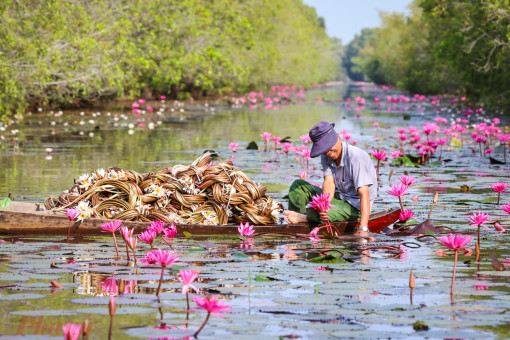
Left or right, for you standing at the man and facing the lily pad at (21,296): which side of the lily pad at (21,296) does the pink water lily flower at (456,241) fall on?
left

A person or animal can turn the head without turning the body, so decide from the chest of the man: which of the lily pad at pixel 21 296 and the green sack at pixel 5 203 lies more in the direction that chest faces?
the lily pad

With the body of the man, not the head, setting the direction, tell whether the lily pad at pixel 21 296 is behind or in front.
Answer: in front

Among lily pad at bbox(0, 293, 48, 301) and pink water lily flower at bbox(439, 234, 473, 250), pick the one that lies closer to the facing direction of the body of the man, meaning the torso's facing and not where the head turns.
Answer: the lily pad

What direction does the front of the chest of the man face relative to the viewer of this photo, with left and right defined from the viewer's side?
facing the viewer and to the left of the viewer

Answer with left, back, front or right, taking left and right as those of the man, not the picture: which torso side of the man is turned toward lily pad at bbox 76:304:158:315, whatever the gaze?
front

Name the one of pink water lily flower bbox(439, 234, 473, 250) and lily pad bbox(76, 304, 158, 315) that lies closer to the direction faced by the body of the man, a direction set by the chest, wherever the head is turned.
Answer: the lily pad

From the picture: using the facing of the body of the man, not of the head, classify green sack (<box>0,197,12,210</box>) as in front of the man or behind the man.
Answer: in front

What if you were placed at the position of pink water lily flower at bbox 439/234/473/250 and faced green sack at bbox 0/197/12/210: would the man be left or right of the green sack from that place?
right
